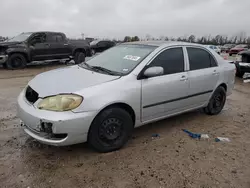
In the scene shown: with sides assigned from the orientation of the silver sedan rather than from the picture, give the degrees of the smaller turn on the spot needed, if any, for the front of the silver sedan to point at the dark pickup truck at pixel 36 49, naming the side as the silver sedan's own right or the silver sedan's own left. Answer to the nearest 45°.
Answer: approximately 90° to the silver sedan's own right

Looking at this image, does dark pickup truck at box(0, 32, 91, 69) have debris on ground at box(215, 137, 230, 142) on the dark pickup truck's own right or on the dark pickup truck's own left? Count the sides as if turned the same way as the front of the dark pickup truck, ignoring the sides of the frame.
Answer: on the dark pickup truck's own left

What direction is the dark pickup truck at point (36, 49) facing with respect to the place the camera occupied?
facing the viewer and to the left of the viewer

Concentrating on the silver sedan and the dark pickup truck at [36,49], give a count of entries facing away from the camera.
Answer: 0
